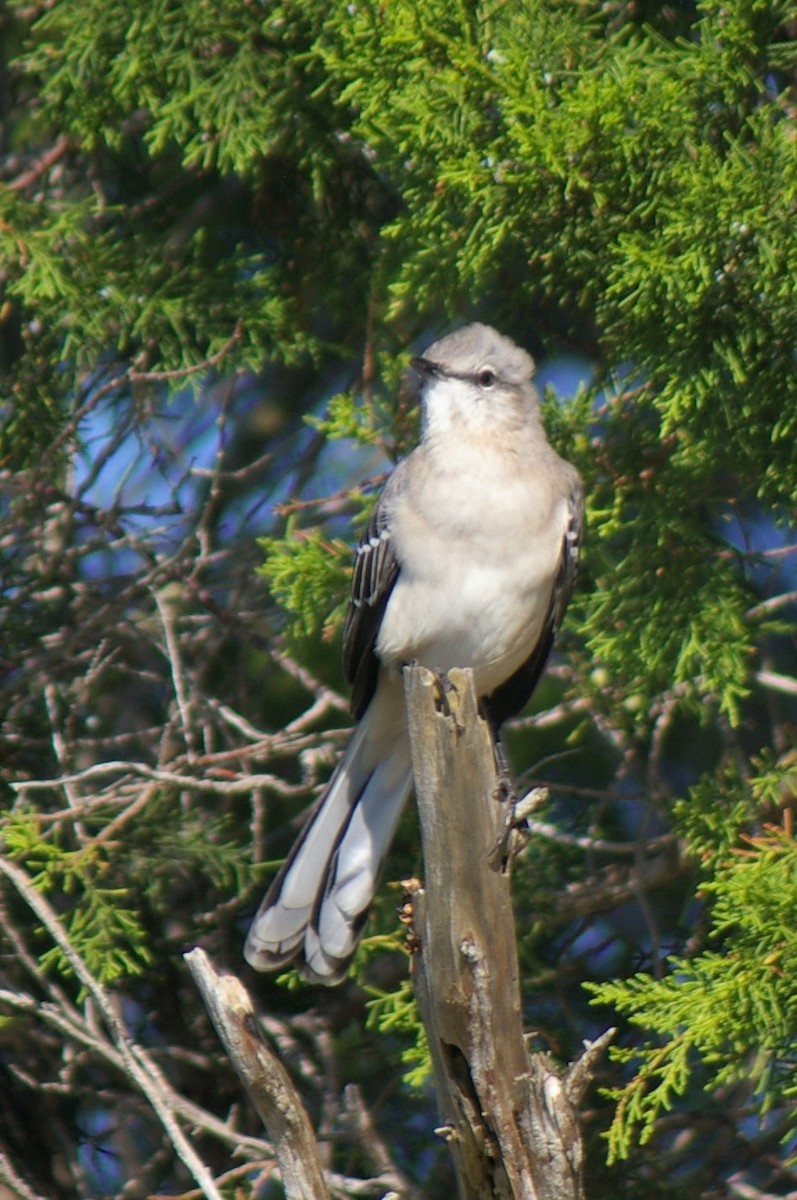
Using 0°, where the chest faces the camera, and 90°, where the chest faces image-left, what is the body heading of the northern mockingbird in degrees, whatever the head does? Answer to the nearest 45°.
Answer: approximately 0°
